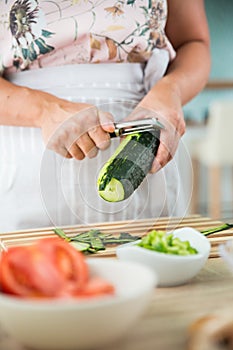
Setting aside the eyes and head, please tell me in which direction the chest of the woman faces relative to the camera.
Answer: toward the camera

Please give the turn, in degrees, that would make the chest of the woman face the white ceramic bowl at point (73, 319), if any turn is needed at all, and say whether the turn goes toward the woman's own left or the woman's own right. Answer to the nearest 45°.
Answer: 0° — they already face it

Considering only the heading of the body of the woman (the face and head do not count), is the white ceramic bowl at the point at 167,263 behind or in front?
in front

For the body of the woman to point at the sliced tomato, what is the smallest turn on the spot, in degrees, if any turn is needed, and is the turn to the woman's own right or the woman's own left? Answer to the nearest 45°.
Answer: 0° — they already face it
